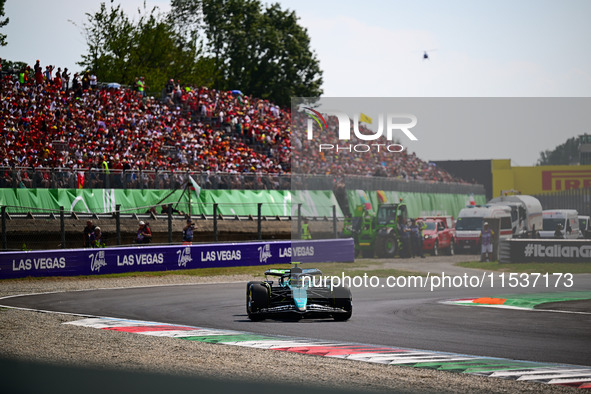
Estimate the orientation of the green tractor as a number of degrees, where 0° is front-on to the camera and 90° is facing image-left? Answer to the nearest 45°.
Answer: approximately 45°

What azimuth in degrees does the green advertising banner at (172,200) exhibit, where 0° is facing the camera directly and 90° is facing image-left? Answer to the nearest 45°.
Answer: approximately 0°

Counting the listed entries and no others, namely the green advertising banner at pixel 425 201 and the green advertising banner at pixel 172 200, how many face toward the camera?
2

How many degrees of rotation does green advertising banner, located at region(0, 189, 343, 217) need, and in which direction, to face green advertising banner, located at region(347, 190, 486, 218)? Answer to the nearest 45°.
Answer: approximately 90° to its left

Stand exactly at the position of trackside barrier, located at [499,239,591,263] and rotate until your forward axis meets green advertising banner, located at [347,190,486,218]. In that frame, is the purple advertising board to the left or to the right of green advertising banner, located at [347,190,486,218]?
left

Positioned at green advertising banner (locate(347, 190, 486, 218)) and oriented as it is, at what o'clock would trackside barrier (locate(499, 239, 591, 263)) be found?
The trackside barrier is roughly at 10 o'clock from the green advertising banner.

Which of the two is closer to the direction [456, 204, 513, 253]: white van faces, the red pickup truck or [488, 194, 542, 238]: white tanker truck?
the red pickup truck

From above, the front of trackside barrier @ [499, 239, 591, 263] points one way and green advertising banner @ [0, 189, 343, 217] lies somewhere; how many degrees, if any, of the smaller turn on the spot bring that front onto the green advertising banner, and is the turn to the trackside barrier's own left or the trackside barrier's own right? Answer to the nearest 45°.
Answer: approximately 90° to the trackside barrier's own right

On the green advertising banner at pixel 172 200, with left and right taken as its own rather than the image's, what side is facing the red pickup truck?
left

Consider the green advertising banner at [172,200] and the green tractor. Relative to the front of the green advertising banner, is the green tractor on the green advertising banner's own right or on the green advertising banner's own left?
on the green advertising banner's own left

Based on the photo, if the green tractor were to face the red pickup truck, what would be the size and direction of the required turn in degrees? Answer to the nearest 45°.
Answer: approximately 135° to its left

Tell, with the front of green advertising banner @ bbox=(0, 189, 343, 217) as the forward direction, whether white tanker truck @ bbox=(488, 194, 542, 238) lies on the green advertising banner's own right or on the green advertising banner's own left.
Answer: on the green advertising banner's own left
